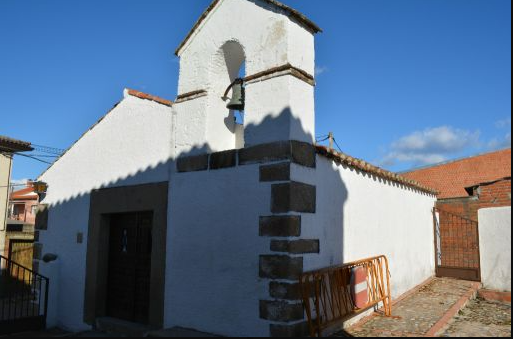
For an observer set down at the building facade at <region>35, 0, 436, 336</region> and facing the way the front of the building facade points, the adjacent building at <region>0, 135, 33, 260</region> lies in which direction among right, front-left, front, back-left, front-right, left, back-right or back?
right

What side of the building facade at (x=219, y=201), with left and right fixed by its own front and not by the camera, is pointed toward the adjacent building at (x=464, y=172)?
back

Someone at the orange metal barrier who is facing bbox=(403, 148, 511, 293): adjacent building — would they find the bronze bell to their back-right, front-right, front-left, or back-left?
back-left

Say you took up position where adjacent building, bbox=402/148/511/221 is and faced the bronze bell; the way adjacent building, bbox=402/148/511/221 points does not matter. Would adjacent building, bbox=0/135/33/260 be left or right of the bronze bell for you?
right

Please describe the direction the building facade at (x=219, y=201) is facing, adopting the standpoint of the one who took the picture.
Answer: facing the viewer and to the left of the viewer

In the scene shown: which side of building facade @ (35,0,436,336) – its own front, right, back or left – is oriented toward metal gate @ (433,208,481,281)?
back

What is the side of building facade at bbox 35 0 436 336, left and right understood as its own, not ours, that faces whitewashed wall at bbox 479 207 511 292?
back
